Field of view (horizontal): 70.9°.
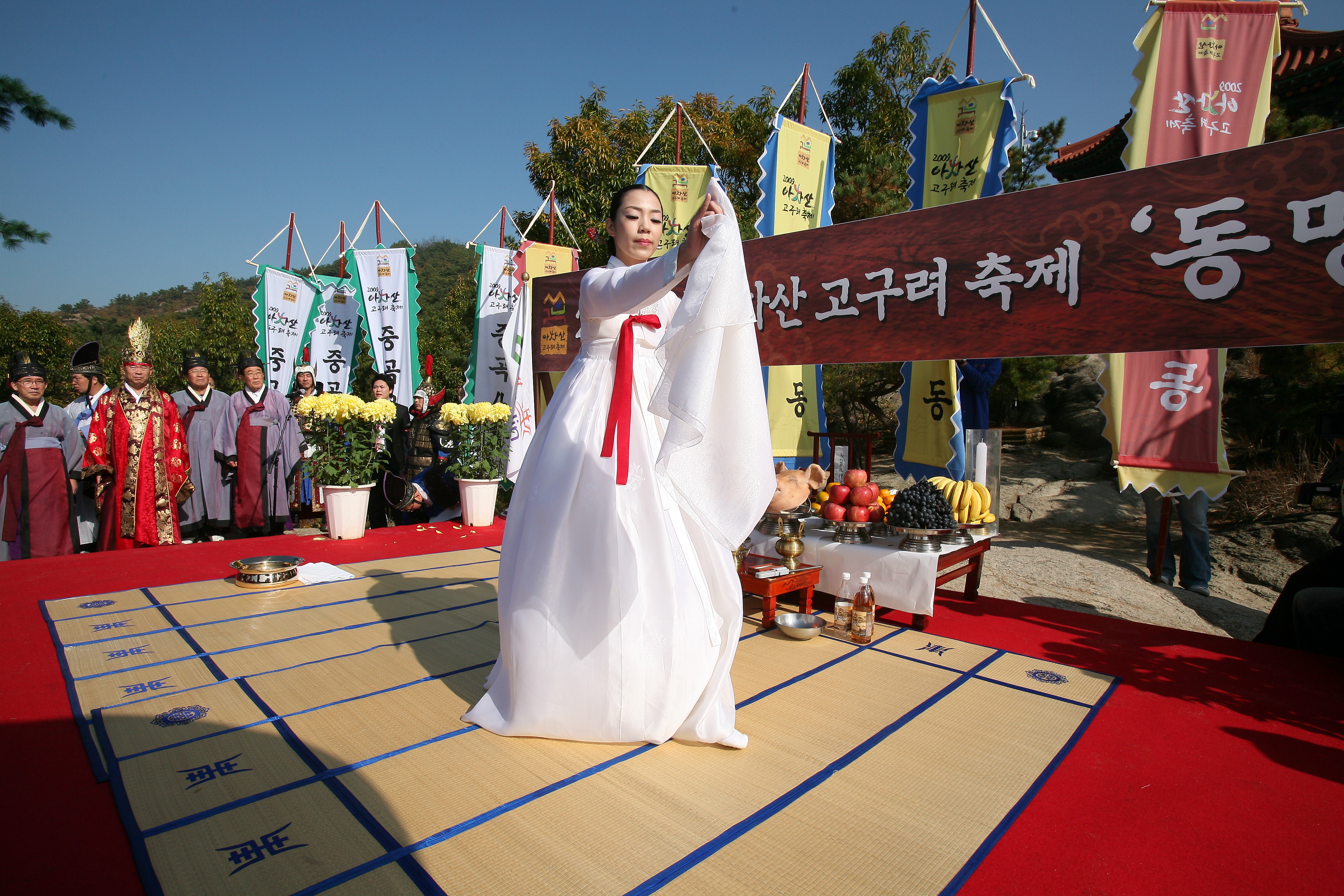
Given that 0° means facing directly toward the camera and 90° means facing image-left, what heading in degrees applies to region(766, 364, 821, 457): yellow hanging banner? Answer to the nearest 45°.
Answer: approximately 0°

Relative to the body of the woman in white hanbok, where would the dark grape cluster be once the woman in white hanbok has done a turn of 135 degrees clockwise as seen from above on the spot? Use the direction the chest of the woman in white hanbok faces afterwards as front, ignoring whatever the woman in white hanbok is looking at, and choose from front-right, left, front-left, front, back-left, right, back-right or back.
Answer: back-right

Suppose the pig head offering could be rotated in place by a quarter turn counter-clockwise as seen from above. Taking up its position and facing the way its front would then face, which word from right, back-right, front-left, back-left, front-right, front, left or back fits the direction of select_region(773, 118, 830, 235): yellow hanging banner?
back-left

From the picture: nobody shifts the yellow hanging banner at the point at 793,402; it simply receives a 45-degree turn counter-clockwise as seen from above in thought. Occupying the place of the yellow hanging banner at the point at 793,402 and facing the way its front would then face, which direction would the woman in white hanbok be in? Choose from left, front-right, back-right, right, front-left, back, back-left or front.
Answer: front-right

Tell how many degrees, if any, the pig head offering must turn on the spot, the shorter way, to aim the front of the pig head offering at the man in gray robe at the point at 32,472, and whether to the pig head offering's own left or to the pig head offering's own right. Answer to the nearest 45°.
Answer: approximately 45° to the pig head offering's own right

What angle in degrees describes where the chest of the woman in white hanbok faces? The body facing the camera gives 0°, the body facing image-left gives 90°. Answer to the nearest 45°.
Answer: approximately 315°

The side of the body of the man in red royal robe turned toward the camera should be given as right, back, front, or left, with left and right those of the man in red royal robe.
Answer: front

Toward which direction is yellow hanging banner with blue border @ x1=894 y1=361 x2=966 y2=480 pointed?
toward the camera

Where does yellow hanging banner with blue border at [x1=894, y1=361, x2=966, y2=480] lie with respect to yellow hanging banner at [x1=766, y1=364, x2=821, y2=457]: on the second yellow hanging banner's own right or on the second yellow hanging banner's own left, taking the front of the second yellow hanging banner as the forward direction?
on the second yellow hanging banner's own left

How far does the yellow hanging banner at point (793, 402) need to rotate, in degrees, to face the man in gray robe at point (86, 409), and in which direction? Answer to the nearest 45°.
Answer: approximately 90° to its right

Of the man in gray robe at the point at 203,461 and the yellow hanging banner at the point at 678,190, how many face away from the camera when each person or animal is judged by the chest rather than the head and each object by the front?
0

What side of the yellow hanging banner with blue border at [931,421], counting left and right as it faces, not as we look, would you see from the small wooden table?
front

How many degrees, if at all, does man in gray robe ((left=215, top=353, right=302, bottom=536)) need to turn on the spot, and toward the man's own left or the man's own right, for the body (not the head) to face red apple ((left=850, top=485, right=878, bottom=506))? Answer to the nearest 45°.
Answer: approximately 45° to the man's own left

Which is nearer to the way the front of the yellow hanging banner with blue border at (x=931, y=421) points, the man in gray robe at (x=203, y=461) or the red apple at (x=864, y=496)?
the red apple

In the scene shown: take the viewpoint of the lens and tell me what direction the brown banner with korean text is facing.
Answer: facing the viewer and to the left of the viewer

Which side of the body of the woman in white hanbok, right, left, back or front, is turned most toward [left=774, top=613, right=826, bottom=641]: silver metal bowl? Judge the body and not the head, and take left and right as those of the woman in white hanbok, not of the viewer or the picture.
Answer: left
